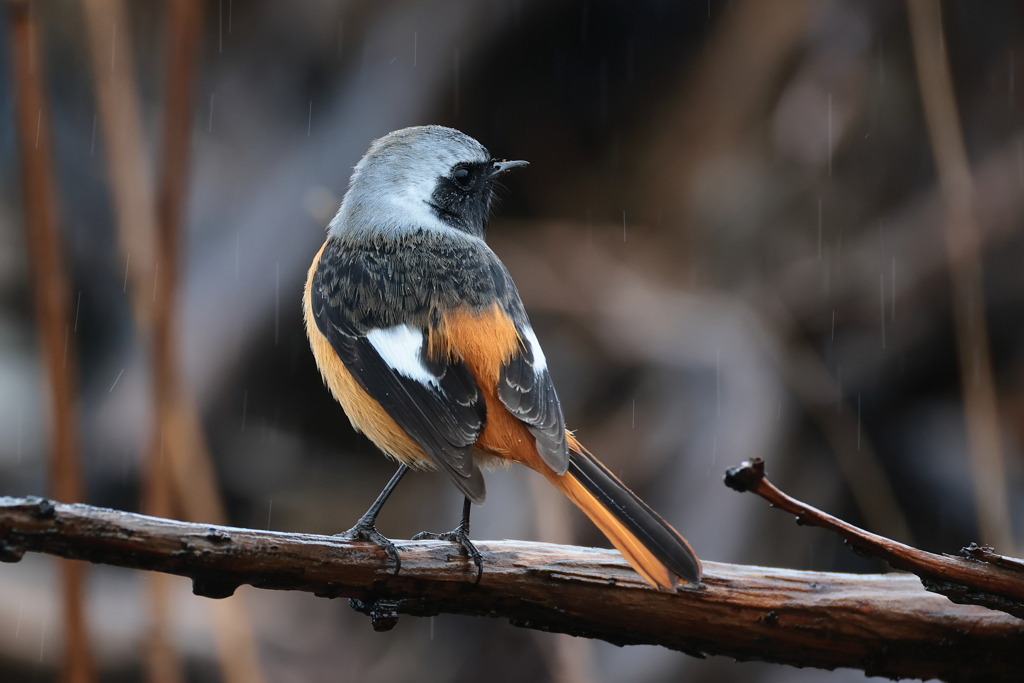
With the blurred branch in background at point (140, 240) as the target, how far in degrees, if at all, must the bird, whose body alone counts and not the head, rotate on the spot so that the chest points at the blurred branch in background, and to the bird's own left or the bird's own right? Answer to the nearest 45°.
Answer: approximately 45° to the bird's own left

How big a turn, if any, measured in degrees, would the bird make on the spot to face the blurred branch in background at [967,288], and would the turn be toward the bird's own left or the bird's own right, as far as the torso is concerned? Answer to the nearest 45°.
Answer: approximately 90° to the bird's own right

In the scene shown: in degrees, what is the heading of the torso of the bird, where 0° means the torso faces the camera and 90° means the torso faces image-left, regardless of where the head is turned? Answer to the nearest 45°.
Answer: approximately 135°
